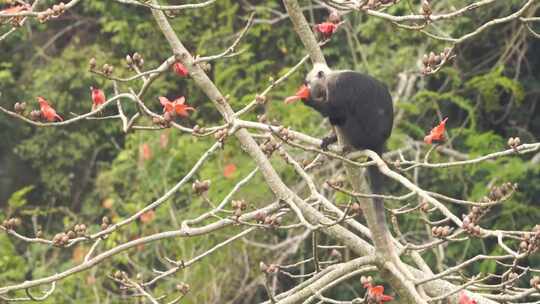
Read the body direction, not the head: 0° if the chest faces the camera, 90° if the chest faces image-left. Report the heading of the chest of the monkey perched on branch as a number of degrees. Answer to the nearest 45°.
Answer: approximately 90°
